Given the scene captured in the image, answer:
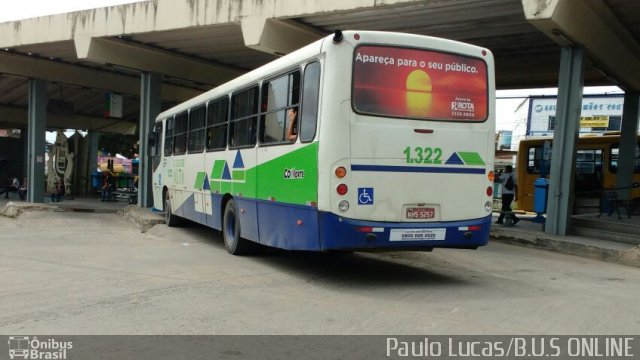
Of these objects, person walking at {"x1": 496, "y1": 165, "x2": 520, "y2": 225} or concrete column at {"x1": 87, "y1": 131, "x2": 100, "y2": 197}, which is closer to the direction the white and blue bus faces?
the concrete column

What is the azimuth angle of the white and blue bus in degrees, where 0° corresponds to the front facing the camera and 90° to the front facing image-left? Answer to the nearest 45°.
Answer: approximately 135°

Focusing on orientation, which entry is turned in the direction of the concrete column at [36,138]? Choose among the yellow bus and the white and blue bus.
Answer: the white and blue bus

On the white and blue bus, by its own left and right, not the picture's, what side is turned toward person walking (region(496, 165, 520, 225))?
right

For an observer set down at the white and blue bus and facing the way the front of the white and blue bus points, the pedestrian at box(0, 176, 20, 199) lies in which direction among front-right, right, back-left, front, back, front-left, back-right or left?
front

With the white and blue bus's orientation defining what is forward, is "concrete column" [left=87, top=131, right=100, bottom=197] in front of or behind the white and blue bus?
in front
